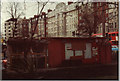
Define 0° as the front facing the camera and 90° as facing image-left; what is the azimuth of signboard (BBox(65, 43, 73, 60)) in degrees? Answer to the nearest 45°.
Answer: approximately 0°
